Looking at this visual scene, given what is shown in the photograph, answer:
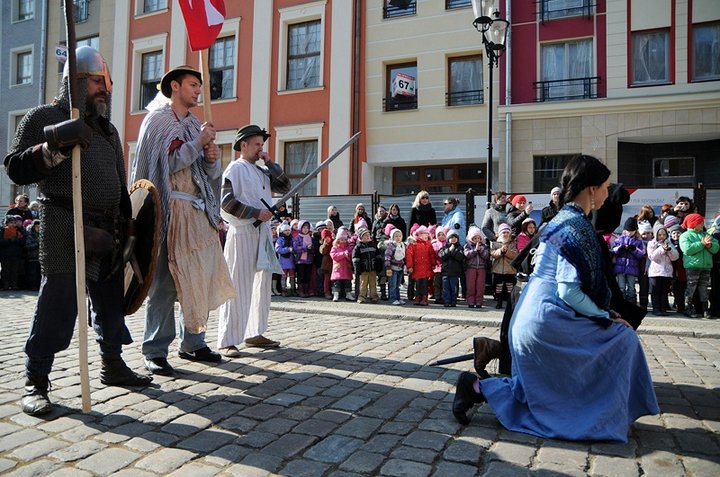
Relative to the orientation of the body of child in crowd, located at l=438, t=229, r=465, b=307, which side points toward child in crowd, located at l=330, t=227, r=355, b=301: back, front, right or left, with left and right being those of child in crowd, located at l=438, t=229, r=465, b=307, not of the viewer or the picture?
right

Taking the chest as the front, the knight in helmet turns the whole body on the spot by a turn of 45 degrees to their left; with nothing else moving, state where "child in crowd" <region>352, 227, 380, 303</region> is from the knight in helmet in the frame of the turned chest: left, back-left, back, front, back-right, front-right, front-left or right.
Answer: front-left

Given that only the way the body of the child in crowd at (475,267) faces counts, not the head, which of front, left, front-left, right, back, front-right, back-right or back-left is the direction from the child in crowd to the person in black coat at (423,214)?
back-right

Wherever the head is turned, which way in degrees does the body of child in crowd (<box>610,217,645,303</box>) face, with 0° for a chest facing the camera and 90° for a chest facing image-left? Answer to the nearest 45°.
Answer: approximately 0°

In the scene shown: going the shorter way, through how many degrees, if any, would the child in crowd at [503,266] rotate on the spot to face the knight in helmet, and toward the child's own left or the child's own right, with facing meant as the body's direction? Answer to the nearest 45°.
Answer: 0° — they already face them

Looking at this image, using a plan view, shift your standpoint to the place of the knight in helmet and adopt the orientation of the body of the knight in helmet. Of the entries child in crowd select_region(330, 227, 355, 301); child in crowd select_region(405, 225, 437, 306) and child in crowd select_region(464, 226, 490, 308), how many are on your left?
3

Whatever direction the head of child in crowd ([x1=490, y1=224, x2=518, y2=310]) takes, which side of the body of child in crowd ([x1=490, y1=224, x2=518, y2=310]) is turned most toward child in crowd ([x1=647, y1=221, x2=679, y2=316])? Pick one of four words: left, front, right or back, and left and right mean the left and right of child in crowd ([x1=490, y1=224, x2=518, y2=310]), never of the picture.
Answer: left

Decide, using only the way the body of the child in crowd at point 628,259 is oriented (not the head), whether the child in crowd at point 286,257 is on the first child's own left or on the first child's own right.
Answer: on the first child's own right

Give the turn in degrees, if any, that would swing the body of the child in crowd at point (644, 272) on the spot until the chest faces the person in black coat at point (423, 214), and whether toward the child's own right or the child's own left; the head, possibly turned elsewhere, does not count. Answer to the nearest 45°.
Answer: approximately 90° to the child's own right

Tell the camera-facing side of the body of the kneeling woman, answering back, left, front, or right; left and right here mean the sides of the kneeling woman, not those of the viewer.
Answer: right

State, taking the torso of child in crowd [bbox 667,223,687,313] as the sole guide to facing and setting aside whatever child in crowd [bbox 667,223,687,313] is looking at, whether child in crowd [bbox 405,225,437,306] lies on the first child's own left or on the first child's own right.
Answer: on the first child's own right

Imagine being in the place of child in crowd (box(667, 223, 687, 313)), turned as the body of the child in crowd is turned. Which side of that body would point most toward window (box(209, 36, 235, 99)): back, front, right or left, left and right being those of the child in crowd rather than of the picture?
right
